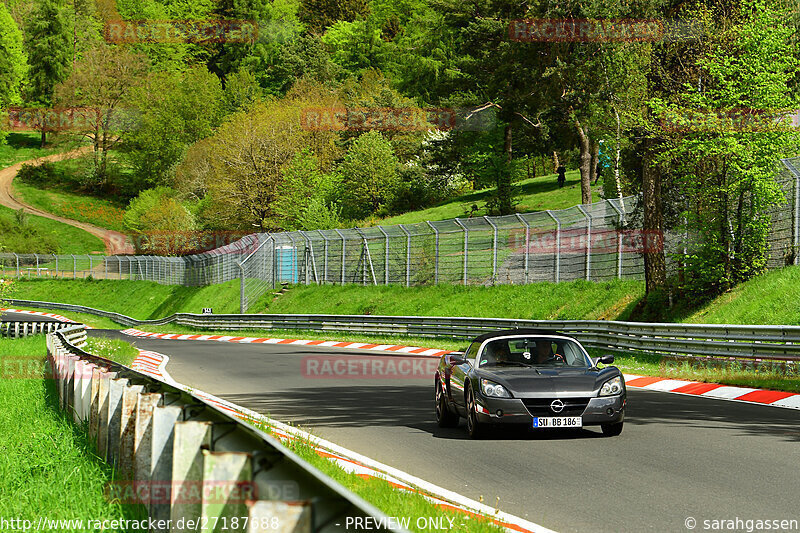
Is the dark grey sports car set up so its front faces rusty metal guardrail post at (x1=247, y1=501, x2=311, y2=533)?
yes

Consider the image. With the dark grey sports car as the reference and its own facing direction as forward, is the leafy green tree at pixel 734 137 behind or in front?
behind

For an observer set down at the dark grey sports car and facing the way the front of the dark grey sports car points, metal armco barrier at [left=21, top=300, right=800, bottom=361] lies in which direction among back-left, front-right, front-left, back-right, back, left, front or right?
back

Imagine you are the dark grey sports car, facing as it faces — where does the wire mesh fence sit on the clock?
The wire mesh fence is roughly at 6 o'clock from the dark grey sports car.

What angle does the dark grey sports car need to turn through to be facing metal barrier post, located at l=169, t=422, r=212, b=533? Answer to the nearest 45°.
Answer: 0° — it already faces it

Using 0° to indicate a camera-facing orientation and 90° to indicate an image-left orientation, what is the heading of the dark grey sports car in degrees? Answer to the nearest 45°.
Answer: approximately 0°

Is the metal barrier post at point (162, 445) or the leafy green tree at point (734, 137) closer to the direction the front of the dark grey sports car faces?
the metal barrier post
